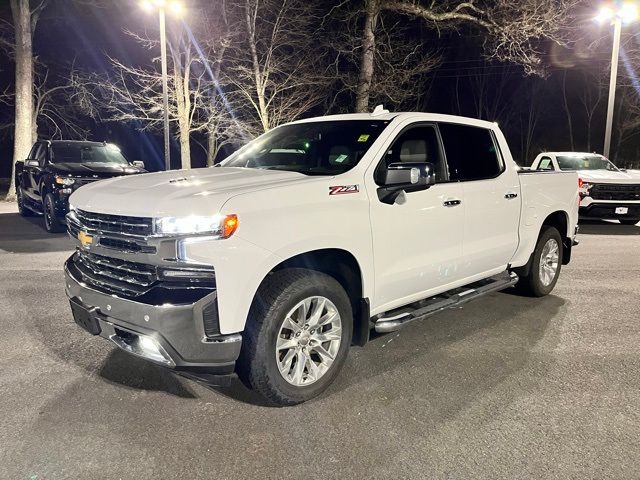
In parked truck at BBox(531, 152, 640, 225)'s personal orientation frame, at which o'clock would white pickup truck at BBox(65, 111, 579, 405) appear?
The white pickup truck is roughly at 2 o'clock from the parked truck.

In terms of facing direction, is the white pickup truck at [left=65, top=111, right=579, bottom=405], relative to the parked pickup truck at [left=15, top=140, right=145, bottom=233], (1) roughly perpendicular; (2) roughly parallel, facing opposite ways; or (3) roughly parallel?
roughly perpendicular

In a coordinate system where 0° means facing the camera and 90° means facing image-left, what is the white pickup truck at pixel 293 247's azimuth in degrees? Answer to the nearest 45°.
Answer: approximately 45°

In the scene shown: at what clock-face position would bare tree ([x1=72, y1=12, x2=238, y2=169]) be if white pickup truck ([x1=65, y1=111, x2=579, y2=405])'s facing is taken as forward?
The bare tree is roughly at 4 o'clock from the white pickup truck.

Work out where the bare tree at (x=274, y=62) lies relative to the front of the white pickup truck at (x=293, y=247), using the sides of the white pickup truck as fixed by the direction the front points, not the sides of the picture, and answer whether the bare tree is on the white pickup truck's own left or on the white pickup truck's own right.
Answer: on the white pickup truck's own right

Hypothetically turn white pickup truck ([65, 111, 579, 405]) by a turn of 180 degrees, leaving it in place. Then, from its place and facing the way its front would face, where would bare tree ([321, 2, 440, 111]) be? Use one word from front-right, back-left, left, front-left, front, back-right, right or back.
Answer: front-left

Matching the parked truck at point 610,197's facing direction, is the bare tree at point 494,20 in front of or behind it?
behind

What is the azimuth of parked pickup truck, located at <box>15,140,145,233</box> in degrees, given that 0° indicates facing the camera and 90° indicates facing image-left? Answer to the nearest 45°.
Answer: approximately 315°

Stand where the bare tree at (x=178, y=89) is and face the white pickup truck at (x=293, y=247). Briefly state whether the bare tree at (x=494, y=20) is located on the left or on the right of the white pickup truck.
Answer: left

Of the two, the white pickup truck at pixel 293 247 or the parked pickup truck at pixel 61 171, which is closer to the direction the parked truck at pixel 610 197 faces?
the white pickup truck

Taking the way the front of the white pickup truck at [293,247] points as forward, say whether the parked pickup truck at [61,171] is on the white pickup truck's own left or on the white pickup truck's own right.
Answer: on the white pickup truck's own right

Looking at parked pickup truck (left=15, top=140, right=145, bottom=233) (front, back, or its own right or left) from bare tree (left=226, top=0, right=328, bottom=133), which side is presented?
left

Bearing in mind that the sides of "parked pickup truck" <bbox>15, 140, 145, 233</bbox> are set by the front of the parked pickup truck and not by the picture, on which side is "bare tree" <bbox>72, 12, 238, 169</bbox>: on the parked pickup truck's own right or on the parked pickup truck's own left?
on the parked pickup truck's own left
